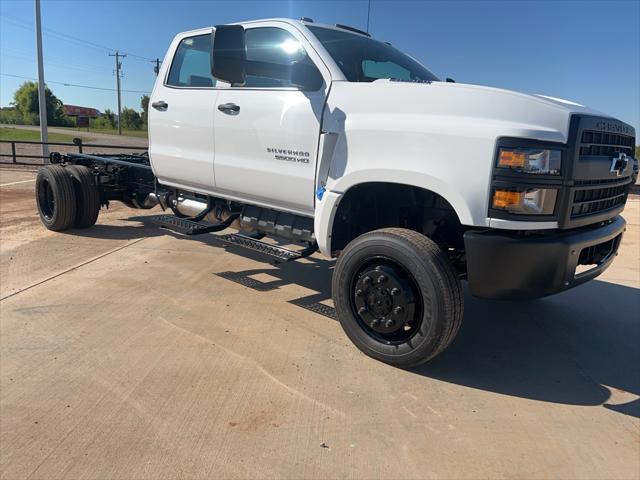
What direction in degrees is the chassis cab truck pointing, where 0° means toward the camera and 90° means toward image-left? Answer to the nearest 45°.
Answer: approximately 315°
